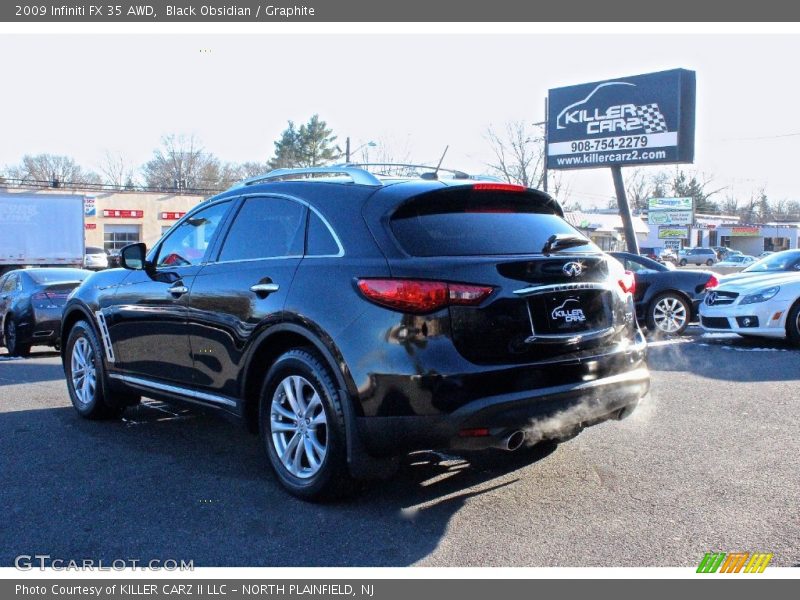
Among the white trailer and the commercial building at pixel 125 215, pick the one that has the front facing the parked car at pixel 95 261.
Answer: the commercial building

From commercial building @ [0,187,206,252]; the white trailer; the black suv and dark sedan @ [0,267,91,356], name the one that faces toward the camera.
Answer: the commercial building

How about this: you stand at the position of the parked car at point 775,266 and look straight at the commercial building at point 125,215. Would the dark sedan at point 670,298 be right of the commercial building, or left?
left

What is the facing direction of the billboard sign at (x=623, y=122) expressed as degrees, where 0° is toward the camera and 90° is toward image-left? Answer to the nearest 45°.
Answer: approximately 45°

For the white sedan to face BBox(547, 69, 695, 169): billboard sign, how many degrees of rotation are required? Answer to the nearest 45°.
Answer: approximately 135° to its right

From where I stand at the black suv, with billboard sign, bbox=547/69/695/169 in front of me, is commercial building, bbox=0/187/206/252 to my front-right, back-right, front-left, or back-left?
front-left

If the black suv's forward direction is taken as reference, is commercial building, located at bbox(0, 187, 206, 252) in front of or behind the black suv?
in front

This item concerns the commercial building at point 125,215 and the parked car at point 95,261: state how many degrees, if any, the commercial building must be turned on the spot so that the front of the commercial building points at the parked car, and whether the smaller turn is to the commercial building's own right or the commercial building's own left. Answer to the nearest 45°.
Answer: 0° — it already faces it

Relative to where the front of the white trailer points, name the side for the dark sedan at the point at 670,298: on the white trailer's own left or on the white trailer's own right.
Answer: on the white trailer's own left

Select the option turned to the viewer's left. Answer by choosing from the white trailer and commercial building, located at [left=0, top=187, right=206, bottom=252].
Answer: the white trailer

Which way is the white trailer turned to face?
to the viewer's left

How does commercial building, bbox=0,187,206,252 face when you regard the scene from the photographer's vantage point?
facing the viewer

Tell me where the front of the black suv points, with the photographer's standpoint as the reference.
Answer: facing away from the viewer and to the left of the viewer

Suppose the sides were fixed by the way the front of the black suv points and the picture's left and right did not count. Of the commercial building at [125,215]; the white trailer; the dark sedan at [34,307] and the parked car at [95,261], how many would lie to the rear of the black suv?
0

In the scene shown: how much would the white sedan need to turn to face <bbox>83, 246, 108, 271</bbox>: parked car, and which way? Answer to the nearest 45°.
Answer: approximately 90° to its right

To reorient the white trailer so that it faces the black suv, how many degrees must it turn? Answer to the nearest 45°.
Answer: approximately 90° to its left

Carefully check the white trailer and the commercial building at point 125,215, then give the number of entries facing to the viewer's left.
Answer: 1

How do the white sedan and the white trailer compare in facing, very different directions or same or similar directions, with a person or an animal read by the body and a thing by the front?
same or similar directions

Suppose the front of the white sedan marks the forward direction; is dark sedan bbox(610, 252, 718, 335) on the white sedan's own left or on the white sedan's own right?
on the white sedan's own right

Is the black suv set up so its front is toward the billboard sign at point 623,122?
no

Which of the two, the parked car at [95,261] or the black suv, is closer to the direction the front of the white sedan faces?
the black suv

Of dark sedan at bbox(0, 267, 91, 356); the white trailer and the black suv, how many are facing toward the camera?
0
